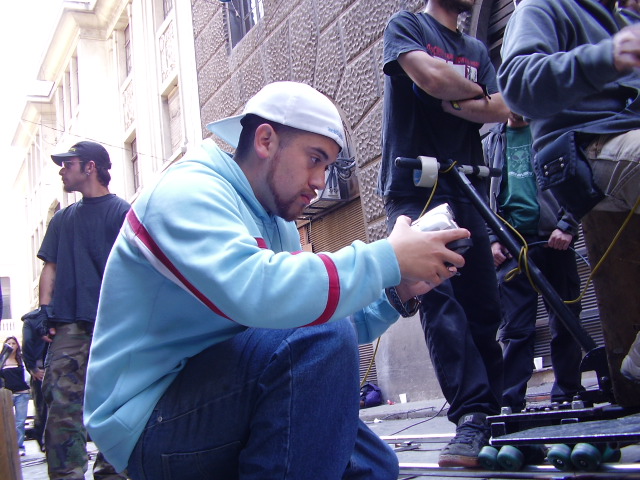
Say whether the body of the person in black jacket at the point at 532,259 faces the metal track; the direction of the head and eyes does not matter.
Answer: yes

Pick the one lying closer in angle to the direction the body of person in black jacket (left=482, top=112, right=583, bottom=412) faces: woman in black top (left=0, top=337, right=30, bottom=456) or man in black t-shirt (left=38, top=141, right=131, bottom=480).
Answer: the man in black t-shirt

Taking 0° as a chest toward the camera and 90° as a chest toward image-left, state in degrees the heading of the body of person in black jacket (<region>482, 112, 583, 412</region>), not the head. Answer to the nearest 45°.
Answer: approximately 0°
